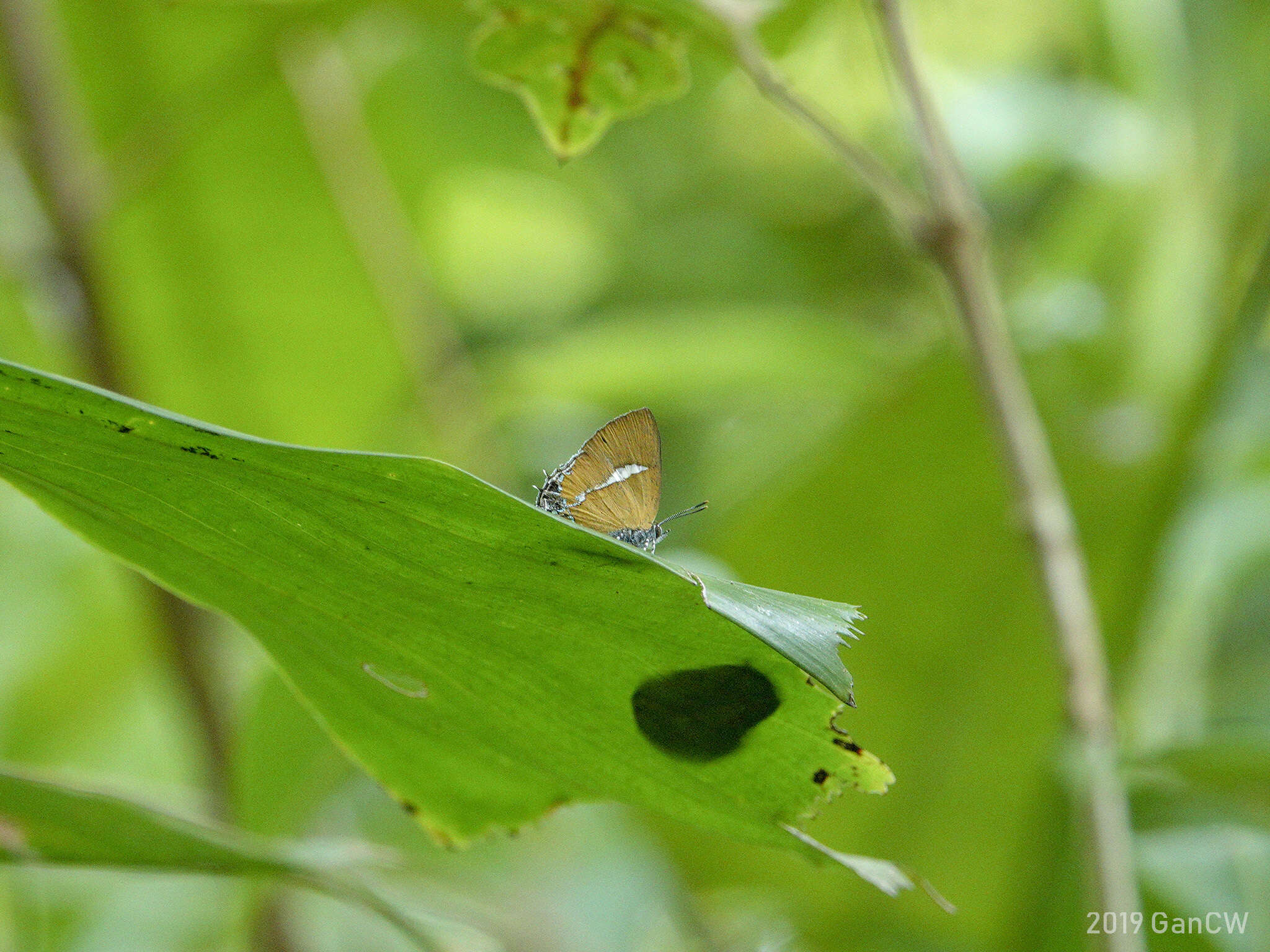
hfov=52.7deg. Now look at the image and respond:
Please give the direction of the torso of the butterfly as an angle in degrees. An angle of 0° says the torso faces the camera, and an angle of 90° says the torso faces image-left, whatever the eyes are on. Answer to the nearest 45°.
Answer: approximately 270°
